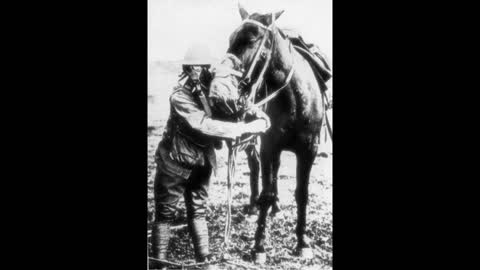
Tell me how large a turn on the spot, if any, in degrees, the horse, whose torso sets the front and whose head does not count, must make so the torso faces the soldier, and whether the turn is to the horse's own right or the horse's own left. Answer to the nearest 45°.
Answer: approximately 90° to the horse's own right

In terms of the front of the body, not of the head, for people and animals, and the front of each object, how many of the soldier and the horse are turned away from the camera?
0

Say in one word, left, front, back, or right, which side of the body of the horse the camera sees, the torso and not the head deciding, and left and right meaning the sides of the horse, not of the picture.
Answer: front

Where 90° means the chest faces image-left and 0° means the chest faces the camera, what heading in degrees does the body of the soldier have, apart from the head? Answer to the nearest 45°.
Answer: approximately 315°

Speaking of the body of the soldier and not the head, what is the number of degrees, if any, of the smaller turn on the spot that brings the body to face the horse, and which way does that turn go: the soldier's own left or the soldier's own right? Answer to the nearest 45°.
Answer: approximately 45° to the soldier's own left
